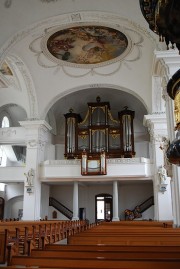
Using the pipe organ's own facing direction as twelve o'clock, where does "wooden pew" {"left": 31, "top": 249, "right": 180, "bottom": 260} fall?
The wooden pew is roughly at 12 o'clock from the pipe organ.

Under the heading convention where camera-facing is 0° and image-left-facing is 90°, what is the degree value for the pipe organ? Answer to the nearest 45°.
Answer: approximately 0°

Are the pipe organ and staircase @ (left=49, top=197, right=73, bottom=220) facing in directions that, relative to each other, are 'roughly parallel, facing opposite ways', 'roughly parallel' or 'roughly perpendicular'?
roughly perpendicular
